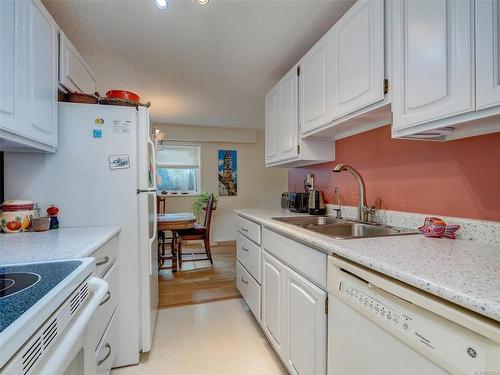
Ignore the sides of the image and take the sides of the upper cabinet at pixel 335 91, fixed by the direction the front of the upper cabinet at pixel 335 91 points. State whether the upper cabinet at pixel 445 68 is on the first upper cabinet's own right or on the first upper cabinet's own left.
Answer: on the first upper cabinet's own left

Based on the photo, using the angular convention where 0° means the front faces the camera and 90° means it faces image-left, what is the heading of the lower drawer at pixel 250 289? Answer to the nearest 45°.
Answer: approximately 90°

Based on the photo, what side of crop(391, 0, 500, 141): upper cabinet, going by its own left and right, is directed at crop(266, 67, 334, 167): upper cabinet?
right

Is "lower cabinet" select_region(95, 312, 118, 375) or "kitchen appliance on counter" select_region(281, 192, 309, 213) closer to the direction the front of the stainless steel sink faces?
the lower cabinet

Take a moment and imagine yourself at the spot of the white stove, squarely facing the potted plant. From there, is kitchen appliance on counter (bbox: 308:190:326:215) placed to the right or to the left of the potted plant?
right

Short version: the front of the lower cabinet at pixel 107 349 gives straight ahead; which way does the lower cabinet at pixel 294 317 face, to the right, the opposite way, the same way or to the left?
the opposite way

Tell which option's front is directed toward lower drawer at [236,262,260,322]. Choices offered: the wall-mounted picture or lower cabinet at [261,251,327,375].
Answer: the wall-mounted picture

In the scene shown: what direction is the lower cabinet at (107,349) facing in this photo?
to the viewer's right

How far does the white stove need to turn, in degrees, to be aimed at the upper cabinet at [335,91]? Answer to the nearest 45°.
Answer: approximately 45° to its left
